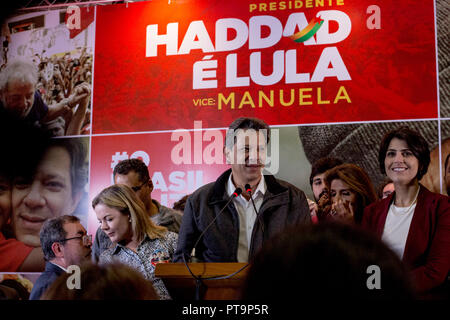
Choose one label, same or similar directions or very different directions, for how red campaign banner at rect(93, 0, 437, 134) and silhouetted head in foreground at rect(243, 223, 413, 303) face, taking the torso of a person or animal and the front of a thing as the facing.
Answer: very different directions

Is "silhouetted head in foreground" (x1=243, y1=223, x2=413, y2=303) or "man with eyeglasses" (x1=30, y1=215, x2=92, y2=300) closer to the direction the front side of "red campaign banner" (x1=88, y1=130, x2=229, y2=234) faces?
the silhouetted head in foreground

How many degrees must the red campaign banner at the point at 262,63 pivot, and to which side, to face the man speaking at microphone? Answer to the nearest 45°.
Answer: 0° — it already faces them

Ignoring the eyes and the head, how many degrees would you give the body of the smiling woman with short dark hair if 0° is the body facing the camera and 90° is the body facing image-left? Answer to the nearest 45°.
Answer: approximately 45°

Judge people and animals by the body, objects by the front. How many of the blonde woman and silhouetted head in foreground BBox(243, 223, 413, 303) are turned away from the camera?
1

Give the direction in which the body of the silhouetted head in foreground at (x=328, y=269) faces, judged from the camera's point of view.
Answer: away from the camera

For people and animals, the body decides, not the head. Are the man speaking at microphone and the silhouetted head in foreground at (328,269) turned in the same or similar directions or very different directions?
very different directions

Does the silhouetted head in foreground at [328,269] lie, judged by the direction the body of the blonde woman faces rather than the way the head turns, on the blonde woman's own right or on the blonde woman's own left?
on the blonde woman's own left
